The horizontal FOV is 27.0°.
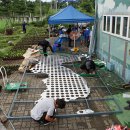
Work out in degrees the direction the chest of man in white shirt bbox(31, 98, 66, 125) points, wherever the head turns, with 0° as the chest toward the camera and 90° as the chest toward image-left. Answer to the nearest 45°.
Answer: approximately 270°

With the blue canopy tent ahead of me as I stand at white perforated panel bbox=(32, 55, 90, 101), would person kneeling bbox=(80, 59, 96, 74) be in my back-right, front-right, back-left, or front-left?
front-right
